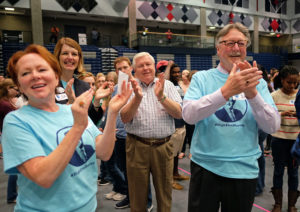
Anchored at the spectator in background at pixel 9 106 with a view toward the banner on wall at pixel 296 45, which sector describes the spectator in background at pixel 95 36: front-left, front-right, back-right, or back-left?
front-left

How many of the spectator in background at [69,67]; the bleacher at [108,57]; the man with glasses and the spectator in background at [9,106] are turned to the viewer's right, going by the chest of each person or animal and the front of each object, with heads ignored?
1

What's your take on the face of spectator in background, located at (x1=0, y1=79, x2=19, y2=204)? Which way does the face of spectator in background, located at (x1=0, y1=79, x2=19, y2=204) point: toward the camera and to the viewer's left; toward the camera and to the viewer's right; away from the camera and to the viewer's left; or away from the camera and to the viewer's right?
toward the camera and to the viewer's right

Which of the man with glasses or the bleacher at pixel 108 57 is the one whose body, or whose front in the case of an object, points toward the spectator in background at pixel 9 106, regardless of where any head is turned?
the bleacher

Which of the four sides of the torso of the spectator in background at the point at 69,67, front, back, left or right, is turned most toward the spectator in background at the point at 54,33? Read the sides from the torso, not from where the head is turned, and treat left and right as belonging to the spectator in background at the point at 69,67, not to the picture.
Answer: back

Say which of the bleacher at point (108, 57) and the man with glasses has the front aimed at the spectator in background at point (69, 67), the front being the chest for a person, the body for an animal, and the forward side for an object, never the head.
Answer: the bleacher

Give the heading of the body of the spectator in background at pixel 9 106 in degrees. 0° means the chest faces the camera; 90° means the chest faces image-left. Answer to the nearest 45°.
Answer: approximately 270°

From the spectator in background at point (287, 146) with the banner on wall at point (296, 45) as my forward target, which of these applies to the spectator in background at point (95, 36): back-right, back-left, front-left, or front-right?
front-left

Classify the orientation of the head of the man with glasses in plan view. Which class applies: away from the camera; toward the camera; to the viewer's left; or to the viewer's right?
toward the camera

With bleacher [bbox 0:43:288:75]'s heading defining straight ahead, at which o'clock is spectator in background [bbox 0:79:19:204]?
The spectator in background is roughly at 12 o'clock from the bleacher.

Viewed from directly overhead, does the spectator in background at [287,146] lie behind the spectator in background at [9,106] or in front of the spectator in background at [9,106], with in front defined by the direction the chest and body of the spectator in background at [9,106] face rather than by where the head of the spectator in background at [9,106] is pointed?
in front

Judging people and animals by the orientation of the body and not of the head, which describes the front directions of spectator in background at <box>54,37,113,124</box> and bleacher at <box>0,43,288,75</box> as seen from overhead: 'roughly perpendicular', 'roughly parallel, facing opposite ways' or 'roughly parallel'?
roughly parallel

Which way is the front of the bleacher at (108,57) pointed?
toward the camera

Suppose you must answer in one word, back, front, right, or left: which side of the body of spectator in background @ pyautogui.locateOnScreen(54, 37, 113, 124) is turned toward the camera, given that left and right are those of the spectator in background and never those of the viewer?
front
